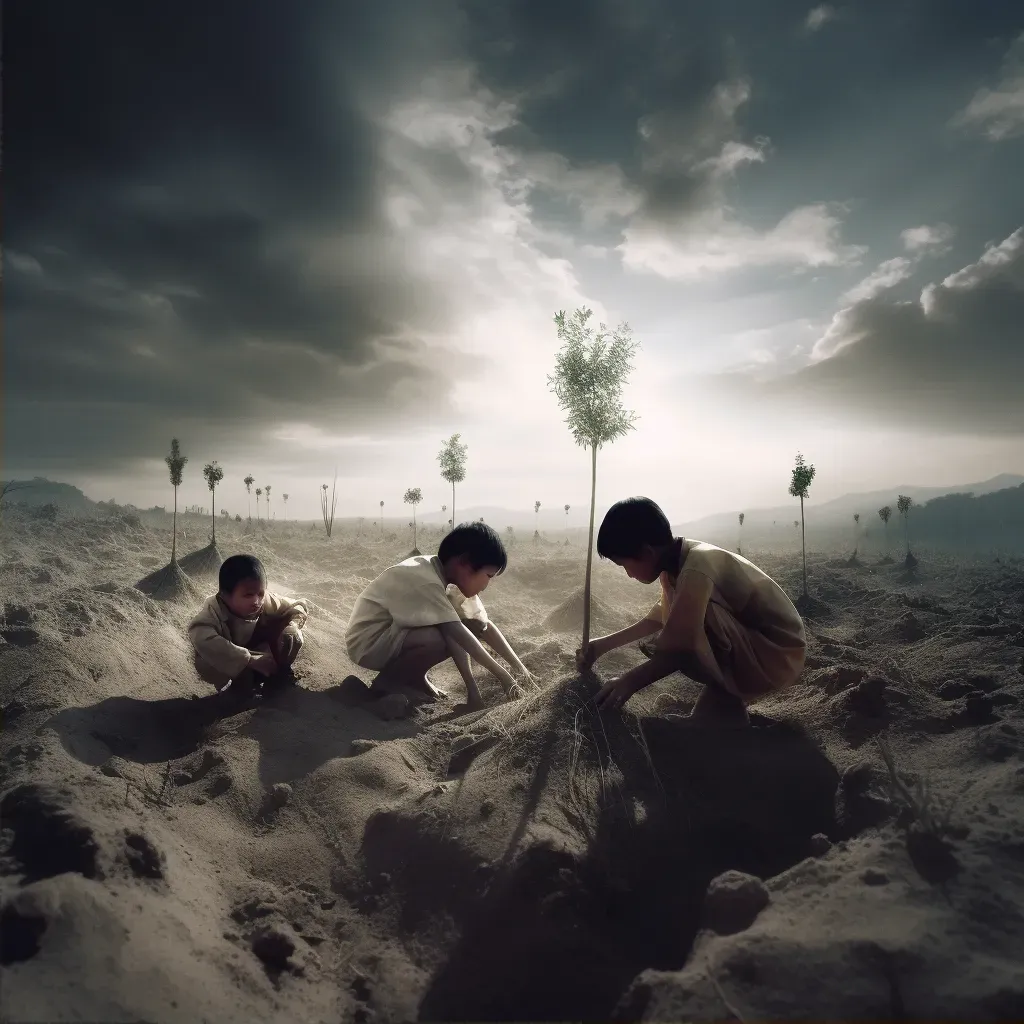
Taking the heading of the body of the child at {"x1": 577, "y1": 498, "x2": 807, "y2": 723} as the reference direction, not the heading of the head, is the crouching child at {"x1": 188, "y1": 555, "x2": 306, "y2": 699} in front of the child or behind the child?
in front

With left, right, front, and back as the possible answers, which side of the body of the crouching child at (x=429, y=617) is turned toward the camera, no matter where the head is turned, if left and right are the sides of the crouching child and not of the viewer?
right

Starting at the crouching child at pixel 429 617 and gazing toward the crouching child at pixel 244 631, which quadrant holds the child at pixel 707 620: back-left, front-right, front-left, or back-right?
back-left

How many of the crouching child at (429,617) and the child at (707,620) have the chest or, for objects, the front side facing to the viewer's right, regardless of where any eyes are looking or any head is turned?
1

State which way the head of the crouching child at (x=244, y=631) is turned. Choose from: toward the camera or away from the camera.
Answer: toward the camera

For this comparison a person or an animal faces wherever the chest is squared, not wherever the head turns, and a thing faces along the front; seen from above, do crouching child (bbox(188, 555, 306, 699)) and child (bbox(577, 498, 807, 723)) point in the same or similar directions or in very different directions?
very different directions

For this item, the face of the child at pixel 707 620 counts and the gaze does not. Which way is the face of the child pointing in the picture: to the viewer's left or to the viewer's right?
to the viewer's left

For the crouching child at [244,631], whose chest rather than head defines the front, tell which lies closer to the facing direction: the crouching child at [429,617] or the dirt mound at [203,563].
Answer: the crouching child

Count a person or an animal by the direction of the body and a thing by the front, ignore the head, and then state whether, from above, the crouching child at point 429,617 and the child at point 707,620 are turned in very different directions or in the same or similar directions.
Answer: very different directions

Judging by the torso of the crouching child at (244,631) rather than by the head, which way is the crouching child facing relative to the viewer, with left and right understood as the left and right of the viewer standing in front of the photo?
facing the viewer and to the right of the viewer

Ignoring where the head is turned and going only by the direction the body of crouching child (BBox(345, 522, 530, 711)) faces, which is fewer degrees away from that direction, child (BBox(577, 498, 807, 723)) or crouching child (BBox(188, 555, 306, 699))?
the child

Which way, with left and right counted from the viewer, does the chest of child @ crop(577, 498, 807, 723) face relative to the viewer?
facing to the left of the viewer

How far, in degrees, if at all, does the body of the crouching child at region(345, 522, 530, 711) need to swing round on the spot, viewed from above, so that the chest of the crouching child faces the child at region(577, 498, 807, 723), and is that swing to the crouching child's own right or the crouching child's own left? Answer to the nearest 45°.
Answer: approximately 45° to the crouching child's own right

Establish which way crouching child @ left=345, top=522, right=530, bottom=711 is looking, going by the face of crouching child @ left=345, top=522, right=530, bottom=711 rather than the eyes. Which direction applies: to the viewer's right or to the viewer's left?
to the viewer's right
